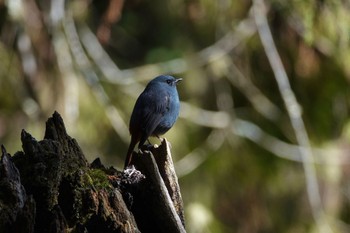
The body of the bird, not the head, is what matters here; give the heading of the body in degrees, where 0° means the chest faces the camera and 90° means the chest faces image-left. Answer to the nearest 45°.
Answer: approximately 270°
